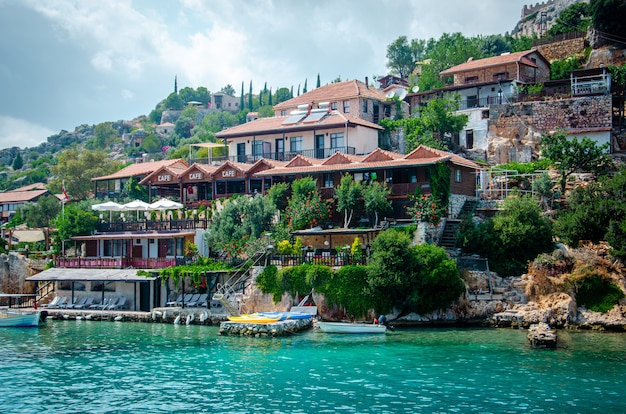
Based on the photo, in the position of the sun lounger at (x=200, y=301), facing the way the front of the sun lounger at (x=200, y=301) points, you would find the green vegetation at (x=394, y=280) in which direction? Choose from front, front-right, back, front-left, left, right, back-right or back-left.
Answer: left

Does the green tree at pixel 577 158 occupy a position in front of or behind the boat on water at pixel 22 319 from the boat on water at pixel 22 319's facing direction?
in front

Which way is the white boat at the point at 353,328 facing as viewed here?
to the viewer's left

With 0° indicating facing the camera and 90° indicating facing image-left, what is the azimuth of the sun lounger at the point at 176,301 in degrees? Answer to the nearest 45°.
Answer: approximately 45°
